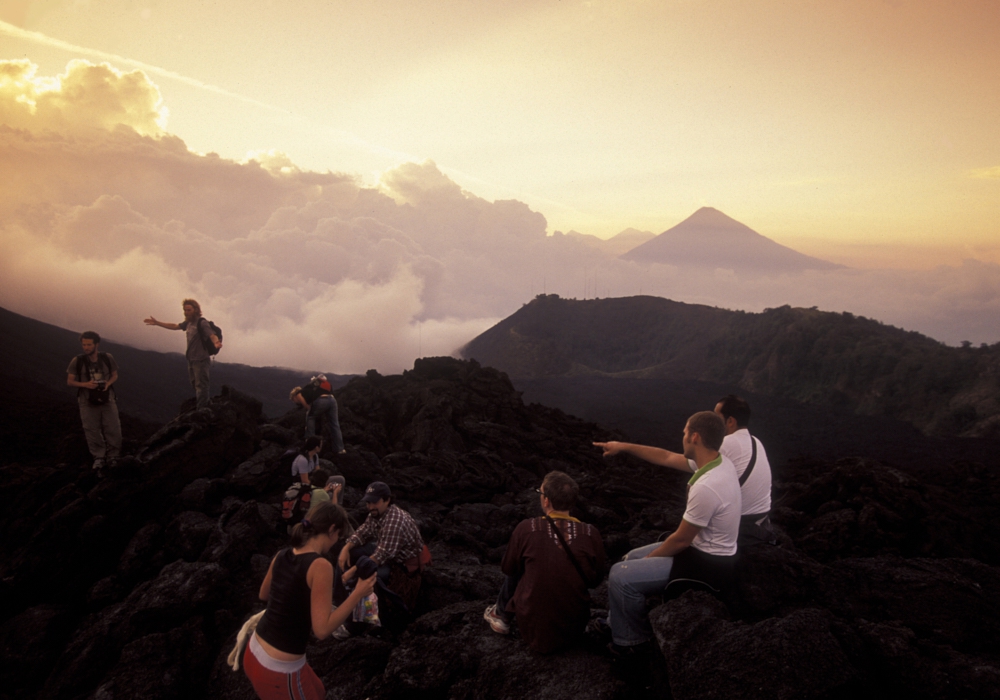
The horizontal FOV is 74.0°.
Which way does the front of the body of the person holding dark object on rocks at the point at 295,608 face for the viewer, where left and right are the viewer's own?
facing away from the viewer and to the right of the viewer

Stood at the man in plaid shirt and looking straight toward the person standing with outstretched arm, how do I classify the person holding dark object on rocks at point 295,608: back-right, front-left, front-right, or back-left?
back-left

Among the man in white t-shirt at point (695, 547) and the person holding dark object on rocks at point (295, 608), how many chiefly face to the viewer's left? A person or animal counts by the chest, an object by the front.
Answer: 1

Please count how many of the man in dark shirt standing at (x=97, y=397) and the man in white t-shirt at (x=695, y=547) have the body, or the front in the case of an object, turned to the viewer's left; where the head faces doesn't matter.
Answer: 1

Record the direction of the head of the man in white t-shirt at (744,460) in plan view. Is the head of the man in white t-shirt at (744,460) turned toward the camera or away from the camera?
away from the camera

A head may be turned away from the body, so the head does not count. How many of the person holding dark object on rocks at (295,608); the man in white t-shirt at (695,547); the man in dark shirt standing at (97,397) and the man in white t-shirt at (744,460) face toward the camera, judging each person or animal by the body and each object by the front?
1

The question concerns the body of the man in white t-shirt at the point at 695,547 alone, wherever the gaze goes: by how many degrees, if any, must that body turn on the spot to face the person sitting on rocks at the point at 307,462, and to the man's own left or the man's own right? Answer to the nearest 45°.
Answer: approximately 45° to the man's own right

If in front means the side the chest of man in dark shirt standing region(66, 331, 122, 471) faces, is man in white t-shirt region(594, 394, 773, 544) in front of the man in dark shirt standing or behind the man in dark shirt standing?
in front

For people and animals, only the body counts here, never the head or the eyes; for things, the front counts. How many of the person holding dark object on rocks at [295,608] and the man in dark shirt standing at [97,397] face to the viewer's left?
0

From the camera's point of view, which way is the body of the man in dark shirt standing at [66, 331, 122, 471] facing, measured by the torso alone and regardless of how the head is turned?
toward the camera

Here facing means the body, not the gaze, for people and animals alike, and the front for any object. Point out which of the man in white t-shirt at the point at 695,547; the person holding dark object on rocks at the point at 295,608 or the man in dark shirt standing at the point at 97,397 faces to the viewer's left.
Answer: the man in white t-shirt

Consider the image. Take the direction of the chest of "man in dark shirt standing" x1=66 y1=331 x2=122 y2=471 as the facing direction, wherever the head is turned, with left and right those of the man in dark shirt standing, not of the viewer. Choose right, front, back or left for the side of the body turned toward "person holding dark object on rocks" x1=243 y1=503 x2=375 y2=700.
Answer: front

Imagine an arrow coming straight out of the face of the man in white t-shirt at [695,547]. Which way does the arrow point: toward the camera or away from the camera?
away from the camera

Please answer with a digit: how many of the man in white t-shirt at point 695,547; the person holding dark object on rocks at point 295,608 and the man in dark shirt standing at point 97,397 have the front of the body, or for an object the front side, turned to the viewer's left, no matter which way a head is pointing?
1

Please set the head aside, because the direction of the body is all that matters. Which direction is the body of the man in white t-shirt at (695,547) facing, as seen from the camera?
to the viewer's left
